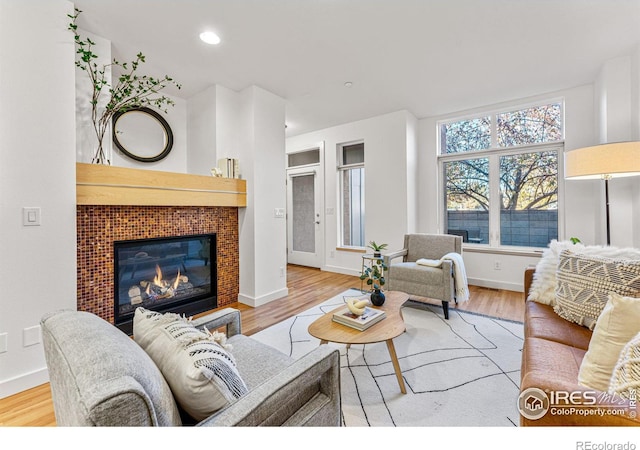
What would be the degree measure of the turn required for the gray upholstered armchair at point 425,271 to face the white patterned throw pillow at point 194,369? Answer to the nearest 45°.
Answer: approximately 45° to its left

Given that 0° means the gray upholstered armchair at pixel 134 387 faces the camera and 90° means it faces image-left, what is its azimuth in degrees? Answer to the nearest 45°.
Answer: approximately 225°

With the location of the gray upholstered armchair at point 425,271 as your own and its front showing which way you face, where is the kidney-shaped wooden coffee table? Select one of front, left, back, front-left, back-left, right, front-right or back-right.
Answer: front-left

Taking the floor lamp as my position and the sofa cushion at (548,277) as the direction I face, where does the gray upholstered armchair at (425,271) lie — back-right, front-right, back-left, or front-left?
front-right

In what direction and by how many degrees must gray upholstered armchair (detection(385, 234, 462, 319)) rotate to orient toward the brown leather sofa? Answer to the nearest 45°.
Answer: approximately 45° to its left

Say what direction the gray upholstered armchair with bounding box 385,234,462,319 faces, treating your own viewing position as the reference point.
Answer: facing the viewer and to the left of the viewer

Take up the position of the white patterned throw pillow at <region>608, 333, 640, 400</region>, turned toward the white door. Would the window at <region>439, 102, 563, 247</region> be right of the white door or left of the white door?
right

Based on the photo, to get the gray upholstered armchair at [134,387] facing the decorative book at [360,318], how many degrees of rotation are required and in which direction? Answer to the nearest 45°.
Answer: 0° — it already faces it

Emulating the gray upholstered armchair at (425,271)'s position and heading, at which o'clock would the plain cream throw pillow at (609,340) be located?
The plain cream throw pillow is roughly at 10 o'clock from the gray upholstered armchair.

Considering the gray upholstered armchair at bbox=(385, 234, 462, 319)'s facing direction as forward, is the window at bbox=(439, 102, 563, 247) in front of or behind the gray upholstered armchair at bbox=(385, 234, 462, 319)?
behind

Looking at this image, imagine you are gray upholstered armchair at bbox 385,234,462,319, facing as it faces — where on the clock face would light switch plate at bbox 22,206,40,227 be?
The light switch plate is roughly at 12 o'clock from the gray upholstered armchair.
